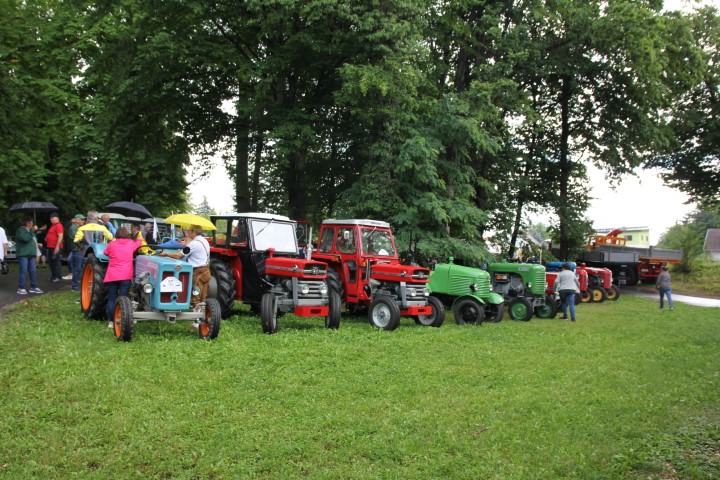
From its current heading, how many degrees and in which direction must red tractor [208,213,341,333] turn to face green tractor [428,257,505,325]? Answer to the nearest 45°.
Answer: approximately 90° to its left

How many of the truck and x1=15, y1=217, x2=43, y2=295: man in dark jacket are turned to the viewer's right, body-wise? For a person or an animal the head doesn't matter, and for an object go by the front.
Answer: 1

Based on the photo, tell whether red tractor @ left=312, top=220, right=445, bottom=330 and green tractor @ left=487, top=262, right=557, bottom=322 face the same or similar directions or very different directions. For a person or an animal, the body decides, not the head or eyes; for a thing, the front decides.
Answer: same or similar directions

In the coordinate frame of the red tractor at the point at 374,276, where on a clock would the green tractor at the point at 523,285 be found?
The green tractor is roughly at 9 o'clock from the red tractor.

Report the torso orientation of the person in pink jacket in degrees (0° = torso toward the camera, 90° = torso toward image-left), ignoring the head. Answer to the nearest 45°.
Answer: approximately 180°

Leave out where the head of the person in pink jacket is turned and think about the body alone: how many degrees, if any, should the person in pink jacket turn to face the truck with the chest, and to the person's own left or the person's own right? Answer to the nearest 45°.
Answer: approximately 45° to the person's own right

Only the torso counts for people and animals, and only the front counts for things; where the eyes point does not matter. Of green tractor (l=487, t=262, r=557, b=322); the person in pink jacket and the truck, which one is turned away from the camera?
the person in pink jacket

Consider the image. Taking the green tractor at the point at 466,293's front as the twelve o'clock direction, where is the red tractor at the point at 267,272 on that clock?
The red tractor is roughly at 3 o'clock from the green tractor.

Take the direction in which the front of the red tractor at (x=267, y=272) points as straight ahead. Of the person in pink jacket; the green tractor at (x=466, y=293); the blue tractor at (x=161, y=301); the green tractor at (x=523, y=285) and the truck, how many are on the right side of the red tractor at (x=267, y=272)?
2

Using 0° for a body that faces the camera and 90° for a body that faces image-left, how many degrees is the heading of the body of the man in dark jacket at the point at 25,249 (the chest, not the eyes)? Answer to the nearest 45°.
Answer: approximately 270°

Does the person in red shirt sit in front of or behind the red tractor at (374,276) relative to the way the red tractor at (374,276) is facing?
behind

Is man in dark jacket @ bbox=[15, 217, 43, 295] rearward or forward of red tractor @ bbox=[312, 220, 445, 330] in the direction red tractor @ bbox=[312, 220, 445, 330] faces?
rearward
